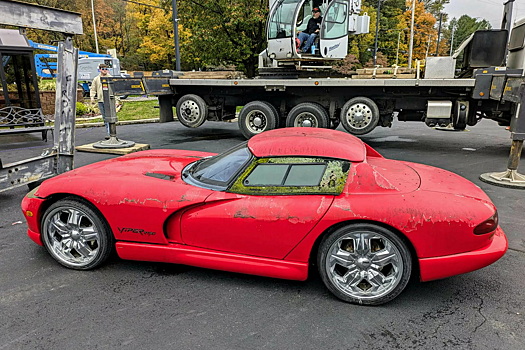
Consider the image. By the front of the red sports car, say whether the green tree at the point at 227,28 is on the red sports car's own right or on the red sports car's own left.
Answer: on the red sports car's own right

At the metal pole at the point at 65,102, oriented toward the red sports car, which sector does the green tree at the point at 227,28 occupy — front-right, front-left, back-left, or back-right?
back-left

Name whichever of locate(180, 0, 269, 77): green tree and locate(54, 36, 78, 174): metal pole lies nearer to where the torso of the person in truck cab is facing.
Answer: the metal pole

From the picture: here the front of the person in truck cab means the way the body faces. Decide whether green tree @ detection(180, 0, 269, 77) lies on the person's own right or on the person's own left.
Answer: on the person's own right

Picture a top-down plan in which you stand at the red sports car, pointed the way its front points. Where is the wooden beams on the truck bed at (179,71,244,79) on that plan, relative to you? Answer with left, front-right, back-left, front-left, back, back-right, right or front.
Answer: right

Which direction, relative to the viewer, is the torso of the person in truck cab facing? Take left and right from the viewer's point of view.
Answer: facing the viewer and to the left of the viewer

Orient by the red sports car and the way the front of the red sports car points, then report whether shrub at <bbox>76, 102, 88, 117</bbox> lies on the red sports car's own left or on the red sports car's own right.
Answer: on the red sports car's own right

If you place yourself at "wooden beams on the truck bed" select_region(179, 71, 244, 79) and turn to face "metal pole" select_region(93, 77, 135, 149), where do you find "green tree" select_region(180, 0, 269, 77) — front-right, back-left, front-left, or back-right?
back-right
